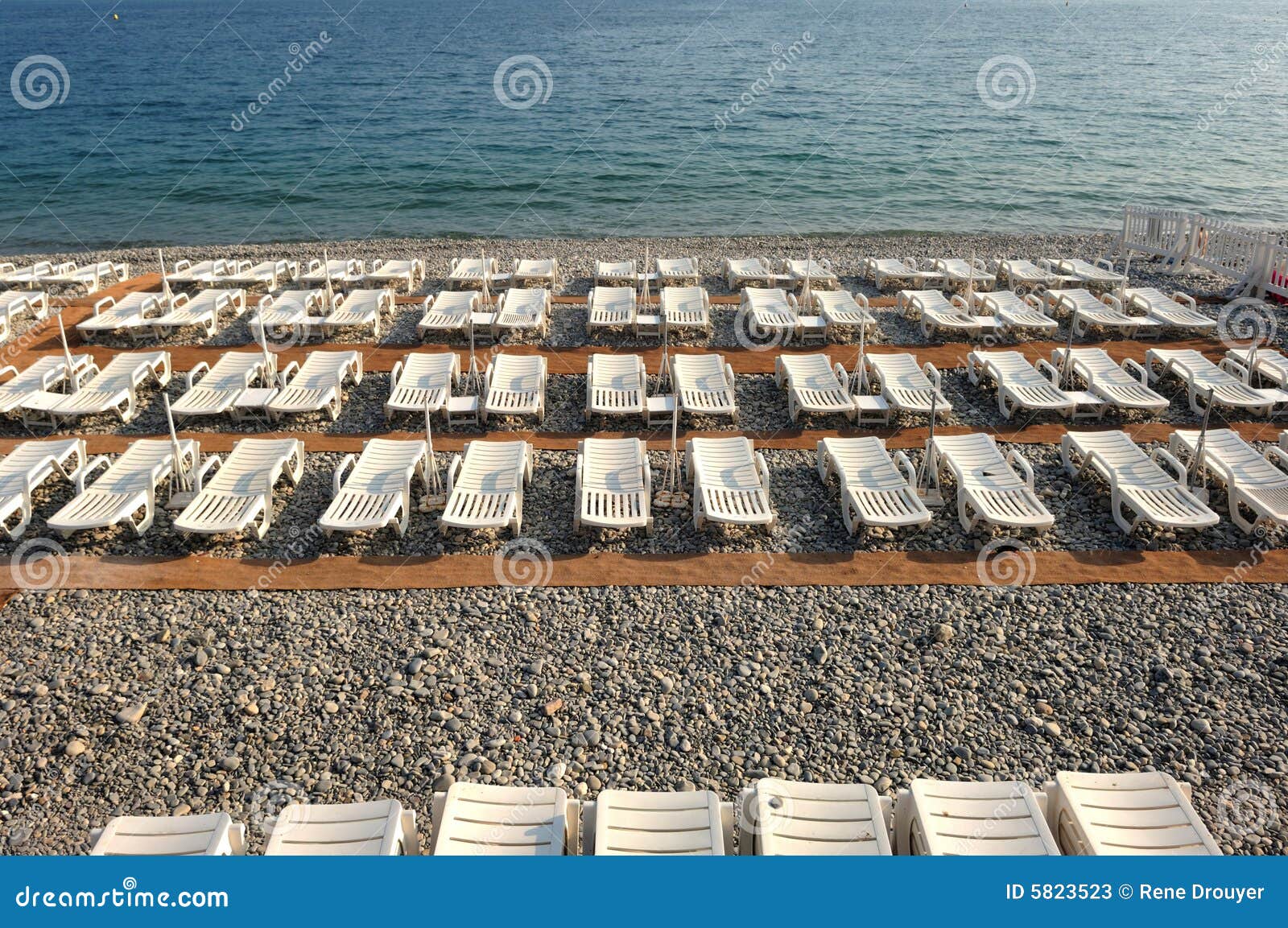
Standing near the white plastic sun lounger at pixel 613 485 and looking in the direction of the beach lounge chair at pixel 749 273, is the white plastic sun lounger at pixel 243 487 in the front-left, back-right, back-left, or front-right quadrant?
back-left

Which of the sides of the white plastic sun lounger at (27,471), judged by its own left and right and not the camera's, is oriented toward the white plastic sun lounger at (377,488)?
left

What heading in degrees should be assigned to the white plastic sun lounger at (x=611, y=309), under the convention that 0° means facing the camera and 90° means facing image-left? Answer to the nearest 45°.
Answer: approximately 0°
